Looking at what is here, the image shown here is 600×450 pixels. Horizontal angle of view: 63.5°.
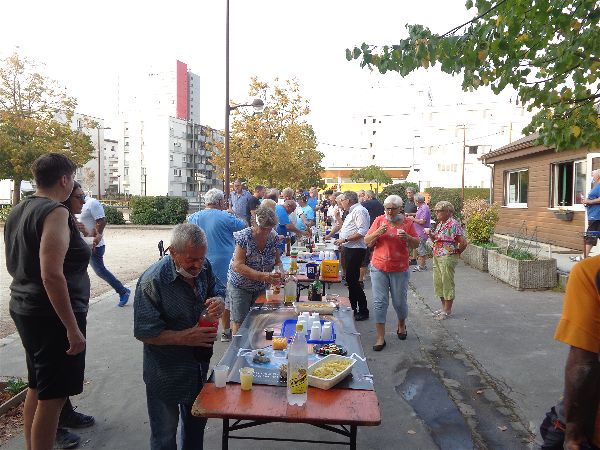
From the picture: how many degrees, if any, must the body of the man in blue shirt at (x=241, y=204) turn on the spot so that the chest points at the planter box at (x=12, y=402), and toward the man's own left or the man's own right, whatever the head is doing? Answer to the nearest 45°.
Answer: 0° — they already face it

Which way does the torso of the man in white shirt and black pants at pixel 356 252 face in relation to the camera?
to the viewer's left

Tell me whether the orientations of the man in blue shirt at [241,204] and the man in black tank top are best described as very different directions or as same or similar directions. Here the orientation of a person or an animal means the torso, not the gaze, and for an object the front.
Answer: very different directions

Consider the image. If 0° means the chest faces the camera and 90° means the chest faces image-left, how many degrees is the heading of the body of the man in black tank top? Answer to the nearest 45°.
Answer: approximately 225°

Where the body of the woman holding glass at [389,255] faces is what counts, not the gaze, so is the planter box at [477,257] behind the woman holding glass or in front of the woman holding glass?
behind

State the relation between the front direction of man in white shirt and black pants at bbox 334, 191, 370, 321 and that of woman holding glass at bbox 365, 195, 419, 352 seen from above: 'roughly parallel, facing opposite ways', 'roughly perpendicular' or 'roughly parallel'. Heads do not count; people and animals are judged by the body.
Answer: roughly perpendicular

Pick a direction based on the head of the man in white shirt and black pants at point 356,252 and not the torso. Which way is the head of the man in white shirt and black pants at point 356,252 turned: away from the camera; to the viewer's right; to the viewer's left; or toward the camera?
to the viewer's left

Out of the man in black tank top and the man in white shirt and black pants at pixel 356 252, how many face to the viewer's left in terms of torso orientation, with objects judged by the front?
1

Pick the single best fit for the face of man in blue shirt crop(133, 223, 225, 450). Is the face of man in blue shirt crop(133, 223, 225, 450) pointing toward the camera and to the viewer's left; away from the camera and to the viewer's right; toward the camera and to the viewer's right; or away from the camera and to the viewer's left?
toward the camera and to the viewer's right
